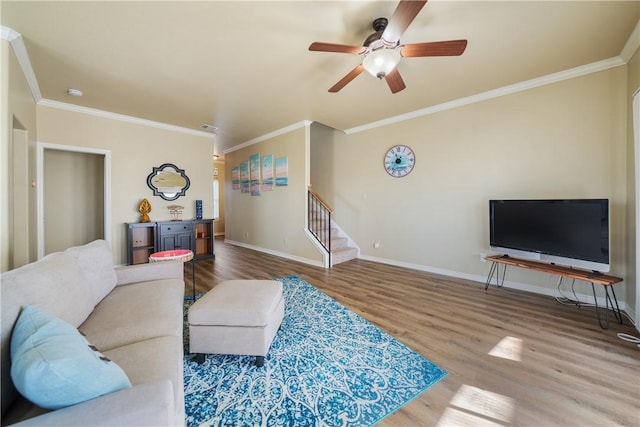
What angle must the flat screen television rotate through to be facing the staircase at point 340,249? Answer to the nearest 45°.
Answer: approximately 45° to its right

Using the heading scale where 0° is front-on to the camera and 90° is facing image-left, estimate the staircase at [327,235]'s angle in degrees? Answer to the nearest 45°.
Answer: approximately 315°

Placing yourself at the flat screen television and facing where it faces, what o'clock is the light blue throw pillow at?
The light blue throw pillow is roughly at 11 o'clock from the flat screen television.

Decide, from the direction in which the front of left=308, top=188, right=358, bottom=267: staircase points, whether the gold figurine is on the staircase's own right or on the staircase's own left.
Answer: on the staircase's own right

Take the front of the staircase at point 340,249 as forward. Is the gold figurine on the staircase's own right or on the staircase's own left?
on the staircase's own right

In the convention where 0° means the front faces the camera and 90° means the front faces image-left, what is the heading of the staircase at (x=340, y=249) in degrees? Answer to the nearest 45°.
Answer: approximately 315°

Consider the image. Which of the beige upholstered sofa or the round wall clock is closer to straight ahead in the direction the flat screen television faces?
the beige upholstered sofa

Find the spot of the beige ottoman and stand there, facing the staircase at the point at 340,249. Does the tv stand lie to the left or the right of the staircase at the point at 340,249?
right

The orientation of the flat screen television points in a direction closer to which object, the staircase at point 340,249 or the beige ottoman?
the beige ottoman

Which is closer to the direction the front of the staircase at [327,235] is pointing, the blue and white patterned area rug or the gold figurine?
the blue and white patterned area rug
